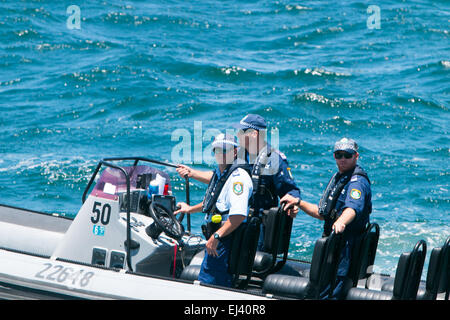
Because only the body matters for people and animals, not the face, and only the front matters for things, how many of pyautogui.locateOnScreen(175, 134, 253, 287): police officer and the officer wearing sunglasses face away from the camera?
0

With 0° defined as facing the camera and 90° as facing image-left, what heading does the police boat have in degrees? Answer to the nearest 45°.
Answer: approximately 90°

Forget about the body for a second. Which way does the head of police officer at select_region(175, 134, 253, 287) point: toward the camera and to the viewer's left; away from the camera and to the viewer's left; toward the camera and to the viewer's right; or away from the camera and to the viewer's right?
toward the camera and to the viewer's left

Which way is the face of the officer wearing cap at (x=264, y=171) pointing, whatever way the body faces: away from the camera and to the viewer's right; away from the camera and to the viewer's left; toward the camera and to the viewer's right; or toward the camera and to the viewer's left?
toward the camera and to the viewer's left

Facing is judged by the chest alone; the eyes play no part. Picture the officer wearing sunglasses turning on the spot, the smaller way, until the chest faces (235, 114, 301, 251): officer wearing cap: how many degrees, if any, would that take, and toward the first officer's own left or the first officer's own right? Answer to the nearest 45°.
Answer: approximately 90° to the first officer's own right

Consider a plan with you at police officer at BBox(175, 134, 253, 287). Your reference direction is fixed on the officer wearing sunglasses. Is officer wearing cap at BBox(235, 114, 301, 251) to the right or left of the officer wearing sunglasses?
left

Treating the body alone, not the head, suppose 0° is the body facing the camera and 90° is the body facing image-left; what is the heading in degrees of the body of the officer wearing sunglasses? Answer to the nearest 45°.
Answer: approximately 45°

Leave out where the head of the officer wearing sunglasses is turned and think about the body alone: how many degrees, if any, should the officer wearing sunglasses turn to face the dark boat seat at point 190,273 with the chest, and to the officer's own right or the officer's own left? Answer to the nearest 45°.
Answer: approximately 45° to the officer's own right
